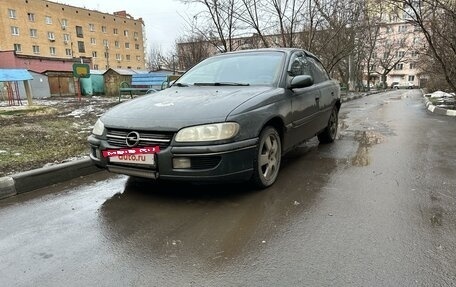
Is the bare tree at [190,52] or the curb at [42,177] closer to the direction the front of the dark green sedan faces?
the curb

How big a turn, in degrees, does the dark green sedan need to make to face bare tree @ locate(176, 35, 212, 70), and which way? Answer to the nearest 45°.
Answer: approximately 135° to its right

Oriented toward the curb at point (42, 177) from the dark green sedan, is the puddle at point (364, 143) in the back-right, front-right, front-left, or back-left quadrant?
back-right

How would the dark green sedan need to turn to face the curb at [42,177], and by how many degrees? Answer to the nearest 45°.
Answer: approximately 45° to its right

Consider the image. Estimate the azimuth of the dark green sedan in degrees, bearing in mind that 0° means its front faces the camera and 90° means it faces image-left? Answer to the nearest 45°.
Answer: approximately 45°
